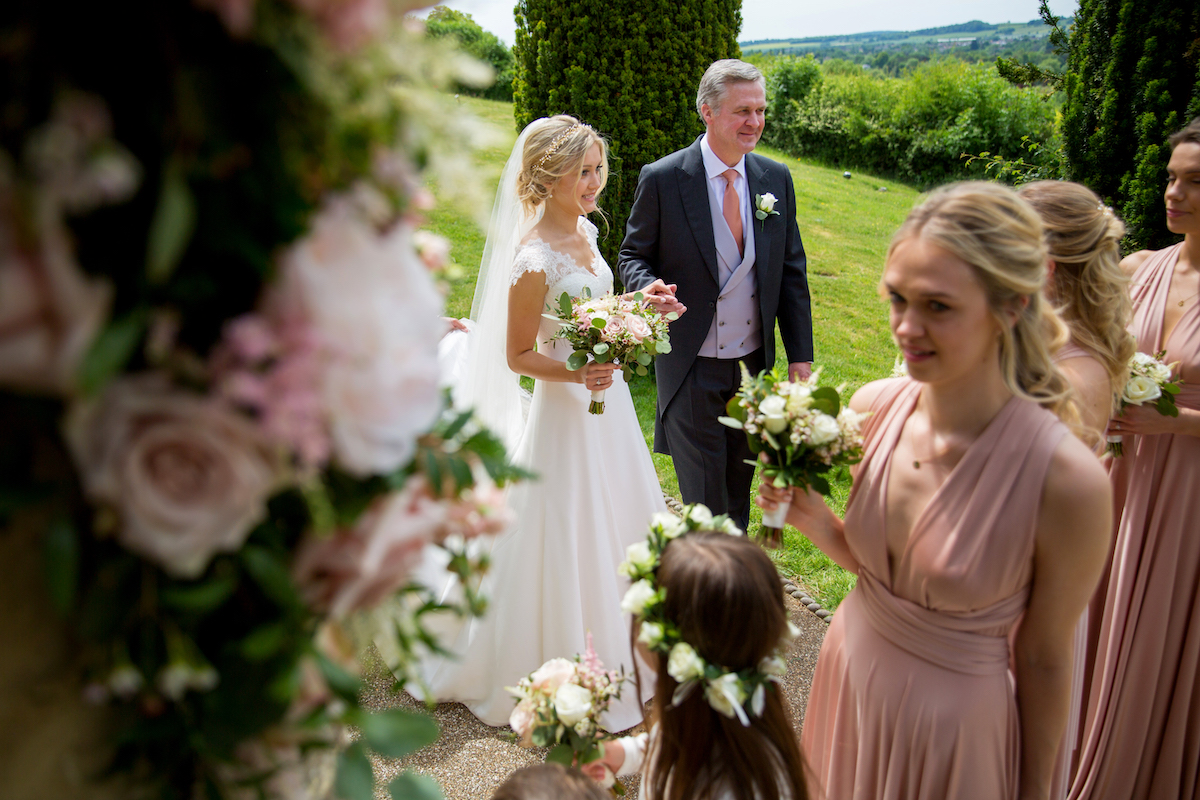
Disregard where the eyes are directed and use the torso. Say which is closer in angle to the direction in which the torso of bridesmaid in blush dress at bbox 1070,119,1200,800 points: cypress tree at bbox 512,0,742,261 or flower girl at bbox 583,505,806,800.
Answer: the flower girl

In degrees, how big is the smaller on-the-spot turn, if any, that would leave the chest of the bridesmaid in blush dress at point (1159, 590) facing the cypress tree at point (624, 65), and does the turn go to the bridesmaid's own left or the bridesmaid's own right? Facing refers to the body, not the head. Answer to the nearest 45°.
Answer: approximately 90° to the bridesmaid's own right

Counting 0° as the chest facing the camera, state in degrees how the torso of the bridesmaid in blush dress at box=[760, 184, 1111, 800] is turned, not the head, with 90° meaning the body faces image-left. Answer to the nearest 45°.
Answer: approximately 45°

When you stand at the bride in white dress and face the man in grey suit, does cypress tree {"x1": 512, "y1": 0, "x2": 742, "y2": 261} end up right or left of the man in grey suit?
left

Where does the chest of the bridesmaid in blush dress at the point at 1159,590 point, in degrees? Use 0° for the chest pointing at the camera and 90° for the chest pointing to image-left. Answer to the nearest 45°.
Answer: approximately 45°

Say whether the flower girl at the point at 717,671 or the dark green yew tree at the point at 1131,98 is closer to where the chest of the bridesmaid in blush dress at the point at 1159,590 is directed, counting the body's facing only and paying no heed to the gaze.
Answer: the flower girl

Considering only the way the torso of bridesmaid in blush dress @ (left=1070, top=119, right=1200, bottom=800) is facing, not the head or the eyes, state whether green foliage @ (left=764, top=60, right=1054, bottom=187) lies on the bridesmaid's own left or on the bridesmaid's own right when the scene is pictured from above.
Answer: on the bridesmaid's own right

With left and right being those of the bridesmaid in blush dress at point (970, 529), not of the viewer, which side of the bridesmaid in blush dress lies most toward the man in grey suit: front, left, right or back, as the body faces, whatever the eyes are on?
right

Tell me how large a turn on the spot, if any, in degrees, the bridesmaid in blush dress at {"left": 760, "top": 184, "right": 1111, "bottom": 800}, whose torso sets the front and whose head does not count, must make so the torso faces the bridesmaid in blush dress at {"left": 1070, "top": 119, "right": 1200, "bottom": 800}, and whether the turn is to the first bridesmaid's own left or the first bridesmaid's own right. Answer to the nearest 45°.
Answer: approximately 180°

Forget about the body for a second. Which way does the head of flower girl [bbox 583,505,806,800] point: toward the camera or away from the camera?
away from the camera
